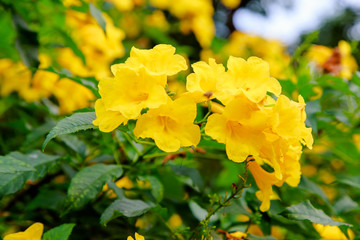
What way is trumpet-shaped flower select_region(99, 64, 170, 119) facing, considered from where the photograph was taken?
facing the viewer

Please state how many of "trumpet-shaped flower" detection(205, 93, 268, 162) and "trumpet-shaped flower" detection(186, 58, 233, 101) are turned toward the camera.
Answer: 2

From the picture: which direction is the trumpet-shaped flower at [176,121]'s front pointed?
toward the camera

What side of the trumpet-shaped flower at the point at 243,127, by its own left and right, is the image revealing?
front

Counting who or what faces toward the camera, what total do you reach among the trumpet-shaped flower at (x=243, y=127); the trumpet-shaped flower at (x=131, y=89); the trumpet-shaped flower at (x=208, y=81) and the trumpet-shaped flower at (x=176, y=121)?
4

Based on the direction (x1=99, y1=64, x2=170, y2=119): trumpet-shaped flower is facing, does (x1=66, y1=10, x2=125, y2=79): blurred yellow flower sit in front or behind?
behind

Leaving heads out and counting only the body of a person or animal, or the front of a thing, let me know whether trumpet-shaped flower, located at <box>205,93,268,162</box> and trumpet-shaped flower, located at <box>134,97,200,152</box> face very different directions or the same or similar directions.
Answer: same or similar directions

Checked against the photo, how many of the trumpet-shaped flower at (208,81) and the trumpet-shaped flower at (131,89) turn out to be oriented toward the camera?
2
